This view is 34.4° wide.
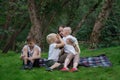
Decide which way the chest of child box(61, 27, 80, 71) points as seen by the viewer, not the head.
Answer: to the viewer's left

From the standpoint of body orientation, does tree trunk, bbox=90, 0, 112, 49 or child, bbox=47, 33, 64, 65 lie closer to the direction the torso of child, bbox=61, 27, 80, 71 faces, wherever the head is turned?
the child

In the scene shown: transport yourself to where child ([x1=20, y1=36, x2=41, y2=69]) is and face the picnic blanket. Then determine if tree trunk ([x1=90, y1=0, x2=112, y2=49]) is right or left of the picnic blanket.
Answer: left

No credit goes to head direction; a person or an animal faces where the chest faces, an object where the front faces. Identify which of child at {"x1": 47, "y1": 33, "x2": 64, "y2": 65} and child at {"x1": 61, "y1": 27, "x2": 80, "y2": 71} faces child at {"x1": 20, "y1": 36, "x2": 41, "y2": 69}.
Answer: child at {"x1": 61, "y1": 27, "x2": 80, "y2": 71}

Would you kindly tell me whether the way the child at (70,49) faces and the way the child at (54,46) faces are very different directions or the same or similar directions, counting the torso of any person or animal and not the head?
very different directions
